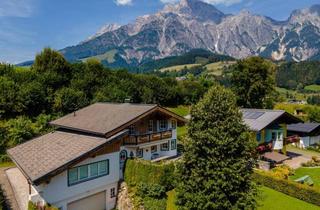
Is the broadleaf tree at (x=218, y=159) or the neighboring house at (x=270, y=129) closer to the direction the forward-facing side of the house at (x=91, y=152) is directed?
the broadleaf tree

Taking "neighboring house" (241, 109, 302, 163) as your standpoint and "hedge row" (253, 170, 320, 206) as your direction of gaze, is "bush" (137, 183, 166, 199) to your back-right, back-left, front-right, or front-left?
front-right

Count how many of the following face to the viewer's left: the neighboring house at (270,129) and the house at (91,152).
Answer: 0

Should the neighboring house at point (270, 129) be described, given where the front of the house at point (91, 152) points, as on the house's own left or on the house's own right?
on the house's own left

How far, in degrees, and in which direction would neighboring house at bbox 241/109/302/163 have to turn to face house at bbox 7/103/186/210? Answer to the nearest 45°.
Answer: approximately 90° to its right

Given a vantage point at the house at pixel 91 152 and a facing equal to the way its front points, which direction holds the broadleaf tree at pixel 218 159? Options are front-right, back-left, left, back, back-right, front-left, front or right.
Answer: front

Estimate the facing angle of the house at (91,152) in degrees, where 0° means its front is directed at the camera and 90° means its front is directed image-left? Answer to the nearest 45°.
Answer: approximately 315°
